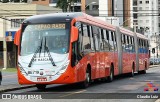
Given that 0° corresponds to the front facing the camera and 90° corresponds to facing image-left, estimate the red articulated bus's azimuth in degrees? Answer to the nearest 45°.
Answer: approximately 45°
